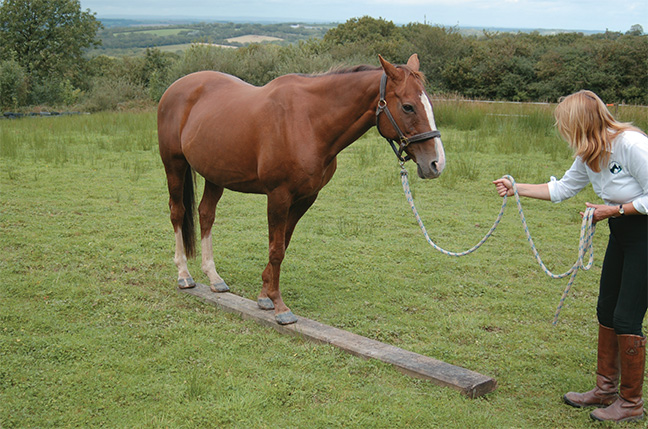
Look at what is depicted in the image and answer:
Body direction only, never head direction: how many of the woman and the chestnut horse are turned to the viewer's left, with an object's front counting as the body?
1

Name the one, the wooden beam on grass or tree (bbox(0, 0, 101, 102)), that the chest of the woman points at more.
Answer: the wooden beam on grass

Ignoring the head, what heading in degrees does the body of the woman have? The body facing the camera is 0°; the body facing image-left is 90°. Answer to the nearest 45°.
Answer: approximately 90°

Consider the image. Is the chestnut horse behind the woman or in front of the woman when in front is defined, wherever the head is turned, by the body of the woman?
in front

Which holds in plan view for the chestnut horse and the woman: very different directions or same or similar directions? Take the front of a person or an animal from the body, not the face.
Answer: very different directions

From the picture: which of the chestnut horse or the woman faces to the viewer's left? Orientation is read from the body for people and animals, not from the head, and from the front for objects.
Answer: the woman

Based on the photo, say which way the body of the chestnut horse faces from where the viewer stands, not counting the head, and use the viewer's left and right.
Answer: facing the viewer and to the right of the viewer

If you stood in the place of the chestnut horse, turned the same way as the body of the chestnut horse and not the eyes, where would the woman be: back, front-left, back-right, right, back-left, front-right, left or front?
front
